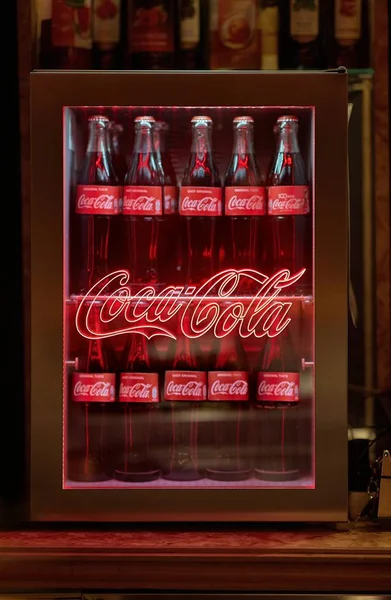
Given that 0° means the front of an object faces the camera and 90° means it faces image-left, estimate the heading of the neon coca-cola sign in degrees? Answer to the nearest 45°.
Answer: approximately 0°

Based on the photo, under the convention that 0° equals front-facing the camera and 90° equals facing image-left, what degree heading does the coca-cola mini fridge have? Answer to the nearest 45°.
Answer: approximately 0°
